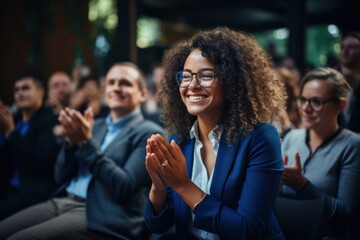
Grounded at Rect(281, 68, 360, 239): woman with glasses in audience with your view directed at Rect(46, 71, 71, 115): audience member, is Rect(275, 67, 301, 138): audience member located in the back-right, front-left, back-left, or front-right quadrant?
front-right

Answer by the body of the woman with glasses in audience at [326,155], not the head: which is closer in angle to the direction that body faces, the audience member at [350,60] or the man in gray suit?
the man in gray suit

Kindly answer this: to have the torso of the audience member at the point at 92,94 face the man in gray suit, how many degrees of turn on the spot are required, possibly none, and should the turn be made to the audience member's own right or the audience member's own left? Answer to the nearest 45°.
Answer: approximately 45° to the audience member's own left

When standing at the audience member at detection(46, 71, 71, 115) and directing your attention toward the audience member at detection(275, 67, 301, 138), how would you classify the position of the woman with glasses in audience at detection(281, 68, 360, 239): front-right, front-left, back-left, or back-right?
front-right

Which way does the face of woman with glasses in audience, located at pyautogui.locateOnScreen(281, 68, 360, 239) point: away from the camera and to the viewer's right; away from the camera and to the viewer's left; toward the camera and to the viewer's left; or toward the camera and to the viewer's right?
toward the camera and to the viewer's left

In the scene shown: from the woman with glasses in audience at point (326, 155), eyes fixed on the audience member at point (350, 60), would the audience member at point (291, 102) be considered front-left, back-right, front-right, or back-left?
front-left

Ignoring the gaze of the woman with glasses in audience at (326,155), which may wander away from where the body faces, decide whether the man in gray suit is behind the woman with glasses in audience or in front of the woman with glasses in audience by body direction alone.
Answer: in front

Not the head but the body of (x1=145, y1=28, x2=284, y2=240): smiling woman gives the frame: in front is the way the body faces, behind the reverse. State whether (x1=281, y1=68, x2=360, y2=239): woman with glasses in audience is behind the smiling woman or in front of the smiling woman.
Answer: behind

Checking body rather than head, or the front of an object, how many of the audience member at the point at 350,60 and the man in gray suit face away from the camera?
0

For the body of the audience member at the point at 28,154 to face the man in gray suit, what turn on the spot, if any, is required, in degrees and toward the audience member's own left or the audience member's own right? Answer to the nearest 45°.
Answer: approximately 90° to the audience member's own left

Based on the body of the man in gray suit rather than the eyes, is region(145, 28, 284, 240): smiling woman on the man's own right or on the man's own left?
on the man's own left
